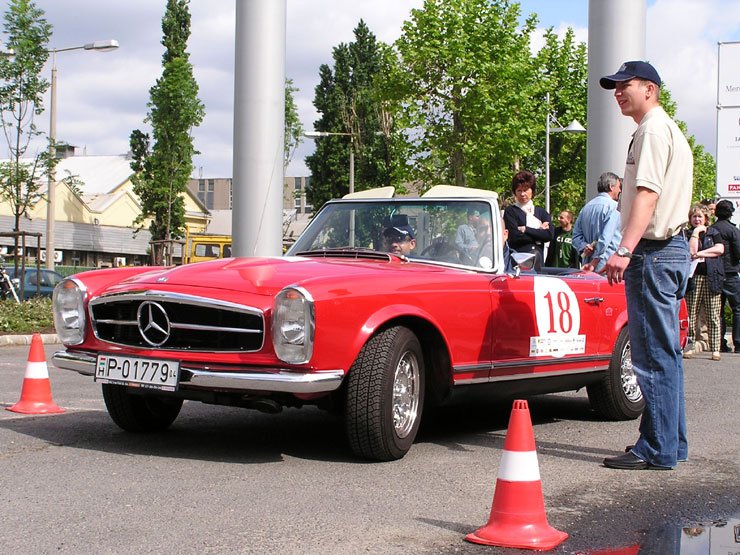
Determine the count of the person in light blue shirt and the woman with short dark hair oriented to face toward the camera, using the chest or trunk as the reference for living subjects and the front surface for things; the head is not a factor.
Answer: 1

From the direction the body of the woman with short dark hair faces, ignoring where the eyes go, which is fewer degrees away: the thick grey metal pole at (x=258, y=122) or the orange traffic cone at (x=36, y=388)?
the orange traffic cone

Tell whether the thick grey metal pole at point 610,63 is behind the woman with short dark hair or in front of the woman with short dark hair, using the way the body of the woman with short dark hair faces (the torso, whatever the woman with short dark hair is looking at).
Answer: behind

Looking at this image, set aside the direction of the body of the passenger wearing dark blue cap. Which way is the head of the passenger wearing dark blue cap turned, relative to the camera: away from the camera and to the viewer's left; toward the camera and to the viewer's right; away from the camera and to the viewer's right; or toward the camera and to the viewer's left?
toward the camera and to the viewer's left

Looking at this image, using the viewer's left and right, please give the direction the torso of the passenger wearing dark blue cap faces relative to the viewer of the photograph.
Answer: facing the viewer and to the left of the viewer

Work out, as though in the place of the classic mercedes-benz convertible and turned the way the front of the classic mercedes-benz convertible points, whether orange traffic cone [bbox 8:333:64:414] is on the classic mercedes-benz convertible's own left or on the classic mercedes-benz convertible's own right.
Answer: on the classic mercedes-benz convertible's own right

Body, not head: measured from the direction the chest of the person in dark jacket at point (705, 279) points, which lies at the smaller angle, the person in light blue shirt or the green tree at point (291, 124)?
the person in light blue shirt

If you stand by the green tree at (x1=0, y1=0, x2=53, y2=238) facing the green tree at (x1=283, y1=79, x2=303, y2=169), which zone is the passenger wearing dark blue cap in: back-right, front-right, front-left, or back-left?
back-right

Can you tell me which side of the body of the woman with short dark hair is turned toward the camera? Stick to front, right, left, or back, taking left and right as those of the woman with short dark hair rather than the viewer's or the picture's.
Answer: front

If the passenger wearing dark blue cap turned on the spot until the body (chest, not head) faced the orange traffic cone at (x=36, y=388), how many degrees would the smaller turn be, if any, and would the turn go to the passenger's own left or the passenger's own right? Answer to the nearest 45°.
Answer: approximately 45° to the passenger's own right
